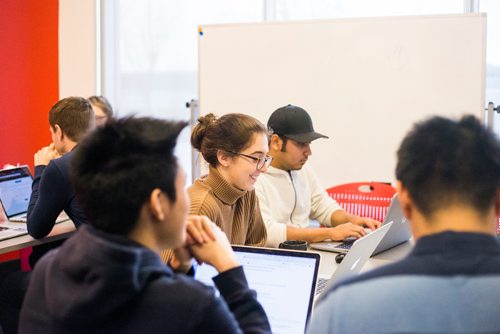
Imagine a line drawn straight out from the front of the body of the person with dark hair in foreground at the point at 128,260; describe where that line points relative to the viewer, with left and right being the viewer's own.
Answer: facing away from the viewer and to the right of the viewer

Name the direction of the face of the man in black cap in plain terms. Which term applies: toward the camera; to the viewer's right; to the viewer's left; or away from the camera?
to the viewer's right

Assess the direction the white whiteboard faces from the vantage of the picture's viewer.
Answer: facing the viewer

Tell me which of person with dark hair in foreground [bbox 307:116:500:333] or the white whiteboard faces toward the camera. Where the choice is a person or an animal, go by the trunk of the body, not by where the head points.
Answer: the white whiteboard

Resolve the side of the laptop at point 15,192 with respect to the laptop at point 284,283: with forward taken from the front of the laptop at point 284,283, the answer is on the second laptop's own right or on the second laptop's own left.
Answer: on the second laptop's own right

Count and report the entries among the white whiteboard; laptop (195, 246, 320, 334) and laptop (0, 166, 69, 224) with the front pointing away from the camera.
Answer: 0

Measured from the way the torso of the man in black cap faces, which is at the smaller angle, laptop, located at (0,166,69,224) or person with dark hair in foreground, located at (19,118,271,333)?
the person with dark hair in foreground

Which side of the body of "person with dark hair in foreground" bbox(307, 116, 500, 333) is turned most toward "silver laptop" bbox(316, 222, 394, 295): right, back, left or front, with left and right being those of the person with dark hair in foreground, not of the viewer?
front

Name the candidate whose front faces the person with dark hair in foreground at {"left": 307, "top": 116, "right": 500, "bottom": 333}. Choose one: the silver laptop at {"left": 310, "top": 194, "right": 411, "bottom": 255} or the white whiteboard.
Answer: the white whiteboard

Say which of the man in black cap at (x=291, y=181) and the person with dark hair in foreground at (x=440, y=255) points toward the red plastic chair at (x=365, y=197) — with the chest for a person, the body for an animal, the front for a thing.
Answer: the person with dark hair in foreground

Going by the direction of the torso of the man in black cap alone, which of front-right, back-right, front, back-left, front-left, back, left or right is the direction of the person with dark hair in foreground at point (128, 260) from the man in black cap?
front-right

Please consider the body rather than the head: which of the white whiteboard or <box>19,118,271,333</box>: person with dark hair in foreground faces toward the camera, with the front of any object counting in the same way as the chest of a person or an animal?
the white whiteboard

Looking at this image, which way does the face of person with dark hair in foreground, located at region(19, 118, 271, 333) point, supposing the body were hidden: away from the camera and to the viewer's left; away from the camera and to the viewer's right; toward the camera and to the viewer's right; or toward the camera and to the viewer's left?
away from the camera and to the viewer's right

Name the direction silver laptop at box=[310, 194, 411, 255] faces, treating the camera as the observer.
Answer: facing away from the viewer and to the left of the viewer

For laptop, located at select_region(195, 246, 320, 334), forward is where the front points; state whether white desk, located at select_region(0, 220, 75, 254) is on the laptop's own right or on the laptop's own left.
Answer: on the laptop's own right

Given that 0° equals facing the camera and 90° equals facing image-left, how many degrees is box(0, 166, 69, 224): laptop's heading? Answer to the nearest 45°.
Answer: approximately 315°

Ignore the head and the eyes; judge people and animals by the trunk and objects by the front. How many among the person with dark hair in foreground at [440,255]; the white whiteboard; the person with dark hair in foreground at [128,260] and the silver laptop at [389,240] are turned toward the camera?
1
